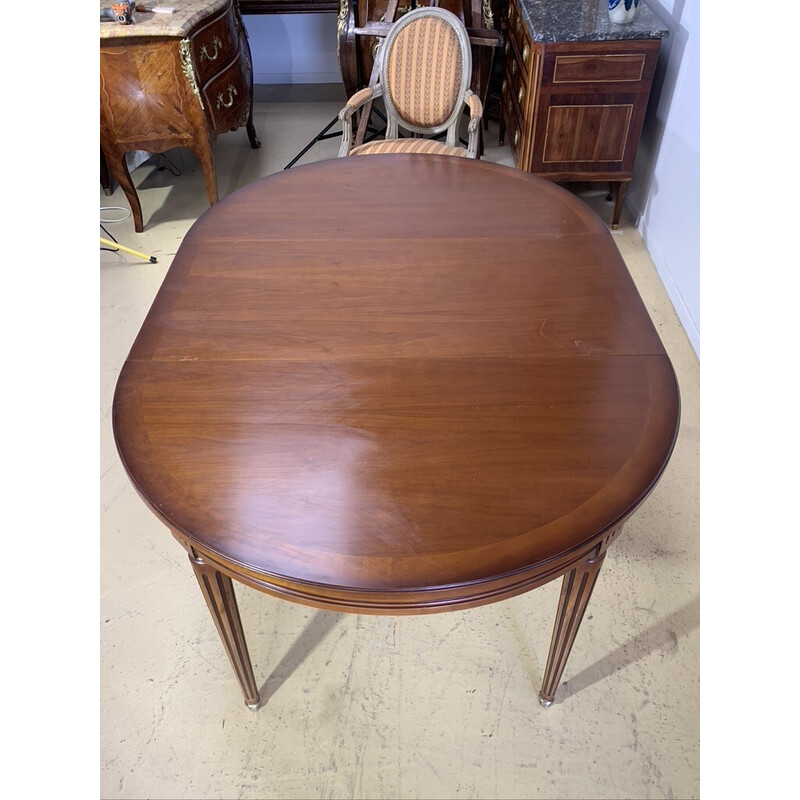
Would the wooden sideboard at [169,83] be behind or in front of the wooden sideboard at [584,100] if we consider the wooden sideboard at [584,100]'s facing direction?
in front
